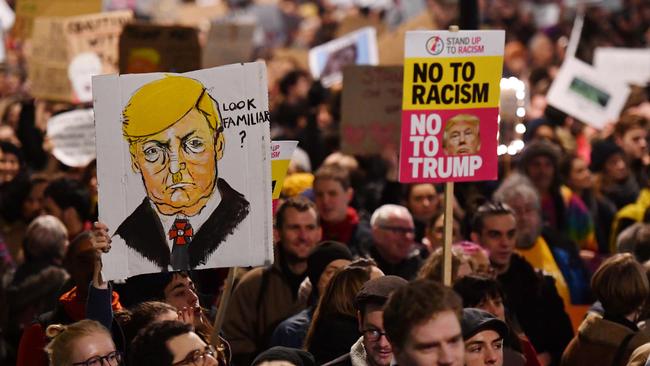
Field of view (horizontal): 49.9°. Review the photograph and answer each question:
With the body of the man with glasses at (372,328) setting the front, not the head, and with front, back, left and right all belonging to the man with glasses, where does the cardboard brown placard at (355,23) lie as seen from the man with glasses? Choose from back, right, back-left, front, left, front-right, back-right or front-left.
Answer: back-left

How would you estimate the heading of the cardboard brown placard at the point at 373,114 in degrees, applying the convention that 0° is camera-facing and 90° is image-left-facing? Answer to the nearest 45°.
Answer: approximately 0°

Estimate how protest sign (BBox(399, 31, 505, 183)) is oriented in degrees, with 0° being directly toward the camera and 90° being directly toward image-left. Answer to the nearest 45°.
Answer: approximately 0°

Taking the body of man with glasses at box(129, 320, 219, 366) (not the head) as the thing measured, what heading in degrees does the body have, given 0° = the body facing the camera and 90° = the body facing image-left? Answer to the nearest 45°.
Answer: approximately 315°
